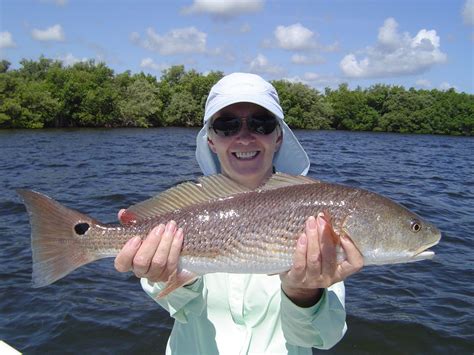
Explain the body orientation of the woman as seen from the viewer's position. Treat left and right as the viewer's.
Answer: facing the viewer

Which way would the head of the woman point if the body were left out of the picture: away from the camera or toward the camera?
toward the camera

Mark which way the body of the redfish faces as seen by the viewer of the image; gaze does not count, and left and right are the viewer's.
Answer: facing to the right of the viewer
